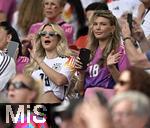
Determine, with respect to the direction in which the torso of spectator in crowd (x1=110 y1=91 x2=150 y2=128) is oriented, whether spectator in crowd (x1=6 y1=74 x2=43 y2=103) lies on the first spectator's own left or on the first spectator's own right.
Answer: on the first spectator's own right

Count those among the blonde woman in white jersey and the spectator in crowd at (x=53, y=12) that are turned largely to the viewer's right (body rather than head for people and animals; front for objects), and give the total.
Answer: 0

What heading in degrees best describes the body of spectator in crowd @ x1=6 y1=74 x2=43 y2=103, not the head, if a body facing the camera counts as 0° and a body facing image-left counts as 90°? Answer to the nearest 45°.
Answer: approximately 45°

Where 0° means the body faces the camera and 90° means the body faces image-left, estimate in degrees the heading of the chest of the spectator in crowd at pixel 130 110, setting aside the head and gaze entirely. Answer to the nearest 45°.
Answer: approximately 45°

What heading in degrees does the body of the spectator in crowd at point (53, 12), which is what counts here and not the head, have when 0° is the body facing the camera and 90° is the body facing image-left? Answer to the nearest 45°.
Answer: approximately 45°

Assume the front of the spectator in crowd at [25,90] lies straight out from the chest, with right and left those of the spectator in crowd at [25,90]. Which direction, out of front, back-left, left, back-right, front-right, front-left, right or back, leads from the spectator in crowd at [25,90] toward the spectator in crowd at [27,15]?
back-right

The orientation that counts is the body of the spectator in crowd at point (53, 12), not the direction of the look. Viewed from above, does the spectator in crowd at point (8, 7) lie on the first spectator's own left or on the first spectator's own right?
on the first spectator's own right
